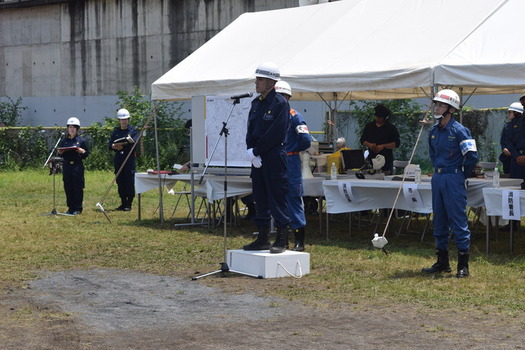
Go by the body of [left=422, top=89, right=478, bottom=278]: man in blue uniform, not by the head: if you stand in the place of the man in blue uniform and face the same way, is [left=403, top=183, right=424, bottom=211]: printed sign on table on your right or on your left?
on your right

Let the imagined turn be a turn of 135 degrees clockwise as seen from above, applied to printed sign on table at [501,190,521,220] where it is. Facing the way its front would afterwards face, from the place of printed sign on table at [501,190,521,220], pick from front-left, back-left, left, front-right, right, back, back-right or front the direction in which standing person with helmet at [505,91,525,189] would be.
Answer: front-right

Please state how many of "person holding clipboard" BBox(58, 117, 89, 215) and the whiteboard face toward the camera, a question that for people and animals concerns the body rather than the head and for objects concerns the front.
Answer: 2

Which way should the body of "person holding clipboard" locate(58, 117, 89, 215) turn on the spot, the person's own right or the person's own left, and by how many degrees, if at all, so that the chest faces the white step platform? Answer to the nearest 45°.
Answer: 0° — they already face it

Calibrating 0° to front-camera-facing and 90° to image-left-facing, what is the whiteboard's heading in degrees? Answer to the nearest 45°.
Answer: approximately 0°

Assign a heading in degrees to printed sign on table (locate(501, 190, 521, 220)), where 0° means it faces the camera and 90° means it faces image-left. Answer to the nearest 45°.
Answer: approximately 0°

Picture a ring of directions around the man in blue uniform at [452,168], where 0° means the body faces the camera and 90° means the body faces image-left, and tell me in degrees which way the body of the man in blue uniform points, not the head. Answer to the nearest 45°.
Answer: approximately 45°

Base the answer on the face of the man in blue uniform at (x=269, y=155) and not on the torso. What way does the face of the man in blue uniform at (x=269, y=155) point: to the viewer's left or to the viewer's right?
to the viewer's left

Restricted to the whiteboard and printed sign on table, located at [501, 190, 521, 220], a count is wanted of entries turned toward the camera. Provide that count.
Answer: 2

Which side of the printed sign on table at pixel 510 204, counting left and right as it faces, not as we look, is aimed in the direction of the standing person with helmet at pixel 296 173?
right
